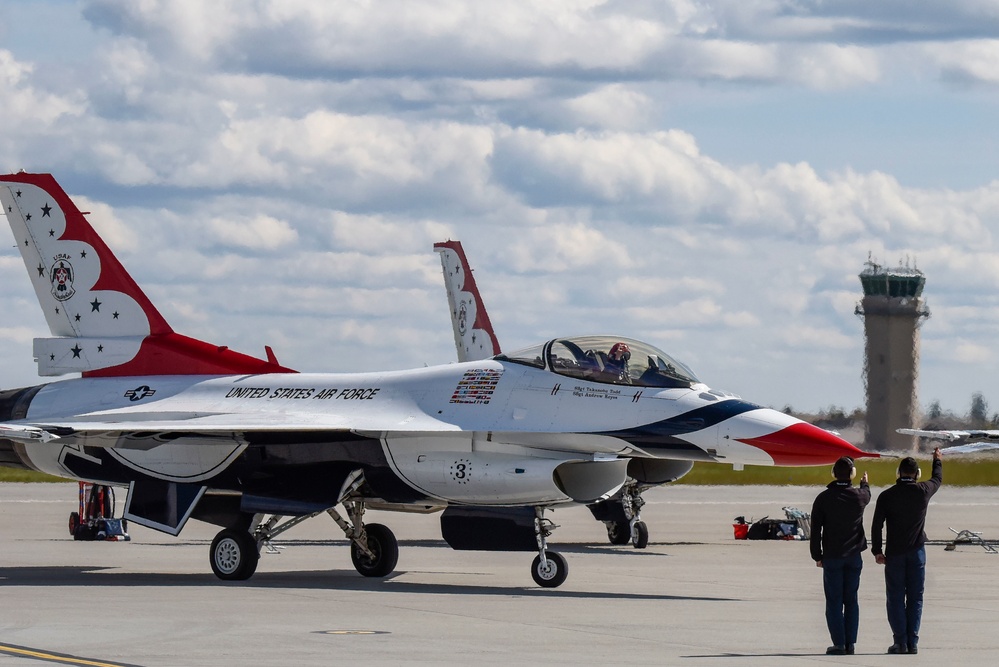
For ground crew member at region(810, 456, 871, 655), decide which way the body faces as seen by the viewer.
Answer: away from the camera

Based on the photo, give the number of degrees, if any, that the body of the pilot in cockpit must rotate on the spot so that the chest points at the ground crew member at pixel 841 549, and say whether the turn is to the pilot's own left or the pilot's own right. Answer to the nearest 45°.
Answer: approximately 45° to the pilot's own right

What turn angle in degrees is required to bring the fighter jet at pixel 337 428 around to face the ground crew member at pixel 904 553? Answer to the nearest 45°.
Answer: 0° — it already faces them

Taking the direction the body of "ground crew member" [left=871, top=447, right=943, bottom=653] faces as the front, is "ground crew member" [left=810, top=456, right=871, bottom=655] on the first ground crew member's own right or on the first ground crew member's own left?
on the first ground crew member's own left

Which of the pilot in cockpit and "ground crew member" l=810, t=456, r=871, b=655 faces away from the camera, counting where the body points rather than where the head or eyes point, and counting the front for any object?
the ground crew member

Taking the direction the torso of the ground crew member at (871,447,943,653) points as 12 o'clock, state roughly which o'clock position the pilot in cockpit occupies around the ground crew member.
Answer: The pilot in cockpit is roughly at 11 o'clock from the ground crew member.

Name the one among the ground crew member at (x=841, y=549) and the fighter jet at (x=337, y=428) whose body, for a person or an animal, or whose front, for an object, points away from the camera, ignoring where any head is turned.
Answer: the ground crew member

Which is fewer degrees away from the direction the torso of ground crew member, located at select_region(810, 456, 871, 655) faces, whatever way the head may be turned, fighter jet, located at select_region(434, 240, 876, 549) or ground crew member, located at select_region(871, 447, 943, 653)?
the fighter jet

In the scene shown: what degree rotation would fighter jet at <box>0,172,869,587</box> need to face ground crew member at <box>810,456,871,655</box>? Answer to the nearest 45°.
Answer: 0° — it already faces them

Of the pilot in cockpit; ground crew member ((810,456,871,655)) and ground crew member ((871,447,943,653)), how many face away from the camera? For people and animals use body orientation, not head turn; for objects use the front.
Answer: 2

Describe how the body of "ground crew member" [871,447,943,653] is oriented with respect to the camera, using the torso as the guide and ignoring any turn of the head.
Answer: away from the camera

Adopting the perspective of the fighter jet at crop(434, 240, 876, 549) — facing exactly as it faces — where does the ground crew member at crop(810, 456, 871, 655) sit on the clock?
The ground crew member is roughly at 1 o'clock from the fighter jet.

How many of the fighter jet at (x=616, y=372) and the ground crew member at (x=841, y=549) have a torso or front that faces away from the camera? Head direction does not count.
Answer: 1

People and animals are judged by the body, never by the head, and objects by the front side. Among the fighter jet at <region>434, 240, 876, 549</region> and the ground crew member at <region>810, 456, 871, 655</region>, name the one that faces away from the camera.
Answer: the ground crew member

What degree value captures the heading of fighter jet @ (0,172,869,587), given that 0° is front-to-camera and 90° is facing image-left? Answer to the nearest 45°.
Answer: approximately 315°

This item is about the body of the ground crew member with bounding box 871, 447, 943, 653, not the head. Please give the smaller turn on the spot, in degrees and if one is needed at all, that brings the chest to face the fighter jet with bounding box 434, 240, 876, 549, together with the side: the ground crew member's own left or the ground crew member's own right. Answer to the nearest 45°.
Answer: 0° — they already face it

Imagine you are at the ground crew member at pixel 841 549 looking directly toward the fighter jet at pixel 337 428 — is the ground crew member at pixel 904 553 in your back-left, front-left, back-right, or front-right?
back-right
